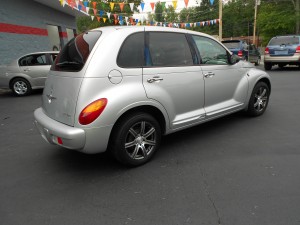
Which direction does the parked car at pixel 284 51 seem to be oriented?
away from the camera

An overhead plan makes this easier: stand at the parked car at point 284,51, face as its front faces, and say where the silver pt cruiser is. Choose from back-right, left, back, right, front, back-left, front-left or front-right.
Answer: back

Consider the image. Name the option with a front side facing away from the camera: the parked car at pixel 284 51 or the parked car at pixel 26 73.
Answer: the parked car at pixel 284 51

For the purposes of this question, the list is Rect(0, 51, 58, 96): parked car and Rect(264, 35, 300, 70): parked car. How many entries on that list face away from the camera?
1

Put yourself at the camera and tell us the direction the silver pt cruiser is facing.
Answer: facing away from the viewer and to the right of the viewer
